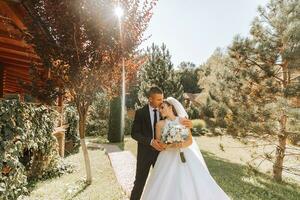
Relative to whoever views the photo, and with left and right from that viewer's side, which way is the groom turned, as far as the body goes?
facing the viewer and to the right of the viewer

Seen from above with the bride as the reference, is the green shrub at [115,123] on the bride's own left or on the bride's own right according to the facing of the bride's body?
on the bride's own right

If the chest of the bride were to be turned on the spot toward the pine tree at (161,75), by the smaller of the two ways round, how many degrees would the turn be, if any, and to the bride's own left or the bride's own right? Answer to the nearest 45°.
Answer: approximately 135° to the bride's own right

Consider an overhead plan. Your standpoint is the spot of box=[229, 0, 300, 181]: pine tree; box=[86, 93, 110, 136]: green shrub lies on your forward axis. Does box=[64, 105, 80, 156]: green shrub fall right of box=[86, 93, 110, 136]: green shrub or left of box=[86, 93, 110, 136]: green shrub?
left

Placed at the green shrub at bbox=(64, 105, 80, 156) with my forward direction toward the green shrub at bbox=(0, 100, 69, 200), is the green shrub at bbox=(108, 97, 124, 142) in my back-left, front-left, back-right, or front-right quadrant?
back-left

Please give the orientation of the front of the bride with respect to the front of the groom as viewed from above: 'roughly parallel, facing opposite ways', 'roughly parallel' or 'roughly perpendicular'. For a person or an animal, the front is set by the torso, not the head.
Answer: roughly perpendicular

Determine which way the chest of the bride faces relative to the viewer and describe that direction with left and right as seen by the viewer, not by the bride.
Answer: facing the viewer and to the left of the viewer

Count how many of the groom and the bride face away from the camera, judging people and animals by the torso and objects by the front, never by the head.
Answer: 0

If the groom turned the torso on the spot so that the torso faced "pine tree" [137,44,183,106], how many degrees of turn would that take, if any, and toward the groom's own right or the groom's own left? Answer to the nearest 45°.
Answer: approximately 135° to the groom's own left

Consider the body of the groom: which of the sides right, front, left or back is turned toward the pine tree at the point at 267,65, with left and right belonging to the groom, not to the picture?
left
